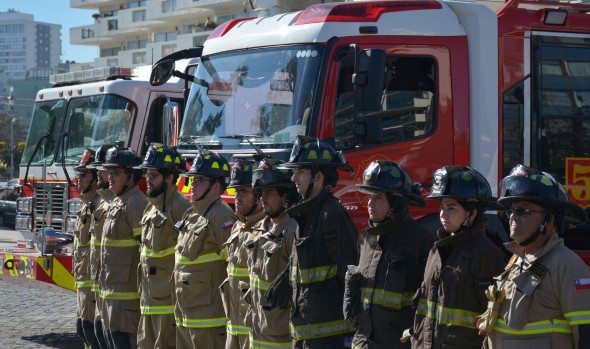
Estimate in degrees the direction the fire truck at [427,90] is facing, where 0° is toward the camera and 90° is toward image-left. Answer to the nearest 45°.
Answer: approximately 45°

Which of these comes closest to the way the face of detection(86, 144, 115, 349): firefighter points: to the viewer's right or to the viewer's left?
to the viewer's left
